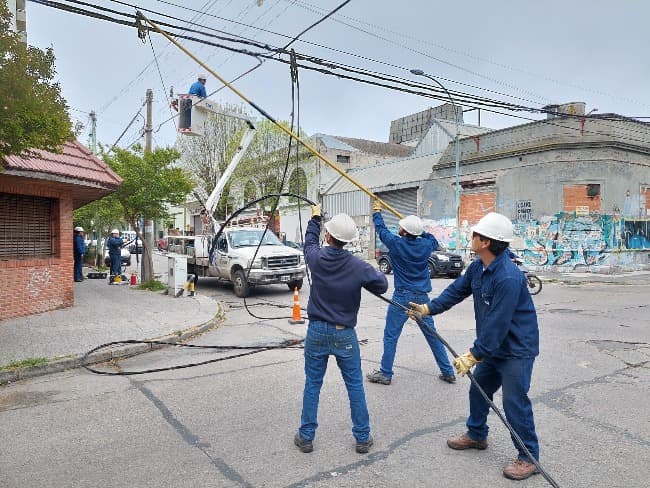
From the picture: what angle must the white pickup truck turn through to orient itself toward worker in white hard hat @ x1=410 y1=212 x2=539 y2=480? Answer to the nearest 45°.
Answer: approximately 45° to its right

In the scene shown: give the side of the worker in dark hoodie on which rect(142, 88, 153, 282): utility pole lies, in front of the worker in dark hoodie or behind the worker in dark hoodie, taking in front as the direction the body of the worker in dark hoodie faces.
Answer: in front

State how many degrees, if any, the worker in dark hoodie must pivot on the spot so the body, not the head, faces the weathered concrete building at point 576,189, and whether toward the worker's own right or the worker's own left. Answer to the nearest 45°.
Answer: approximately 45° to the worker's own right

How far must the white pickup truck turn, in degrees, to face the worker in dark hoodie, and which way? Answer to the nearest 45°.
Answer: approximately 45° to its right

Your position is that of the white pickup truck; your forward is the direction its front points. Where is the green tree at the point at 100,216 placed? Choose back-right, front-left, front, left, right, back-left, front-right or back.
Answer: back

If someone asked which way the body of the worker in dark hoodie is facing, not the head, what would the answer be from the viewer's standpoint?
away from the camera

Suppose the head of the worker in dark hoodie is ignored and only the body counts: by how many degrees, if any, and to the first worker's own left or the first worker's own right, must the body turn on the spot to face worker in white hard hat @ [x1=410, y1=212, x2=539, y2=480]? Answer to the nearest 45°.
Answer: approximately 90° to the first worker's own right

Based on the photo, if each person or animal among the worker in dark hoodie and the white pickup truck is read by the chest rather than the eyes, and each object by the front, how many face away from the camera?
1

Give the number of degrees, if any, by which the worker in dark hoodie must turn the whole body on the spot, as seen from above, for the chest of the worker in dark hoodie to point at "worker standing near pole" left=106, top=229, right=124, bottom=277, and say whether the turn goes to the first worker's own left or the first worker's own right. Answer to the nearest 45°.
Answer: approximately 45° to the first worker's own left

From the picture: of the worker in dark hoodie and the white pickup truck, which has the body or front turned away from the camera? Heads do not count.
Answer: the worker in dark hoodie

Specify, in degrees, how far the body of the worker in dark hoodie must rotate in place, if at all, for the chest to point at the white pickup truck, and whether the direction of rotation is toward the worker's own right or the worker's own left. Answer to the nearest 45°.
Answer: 0° — they already face it
